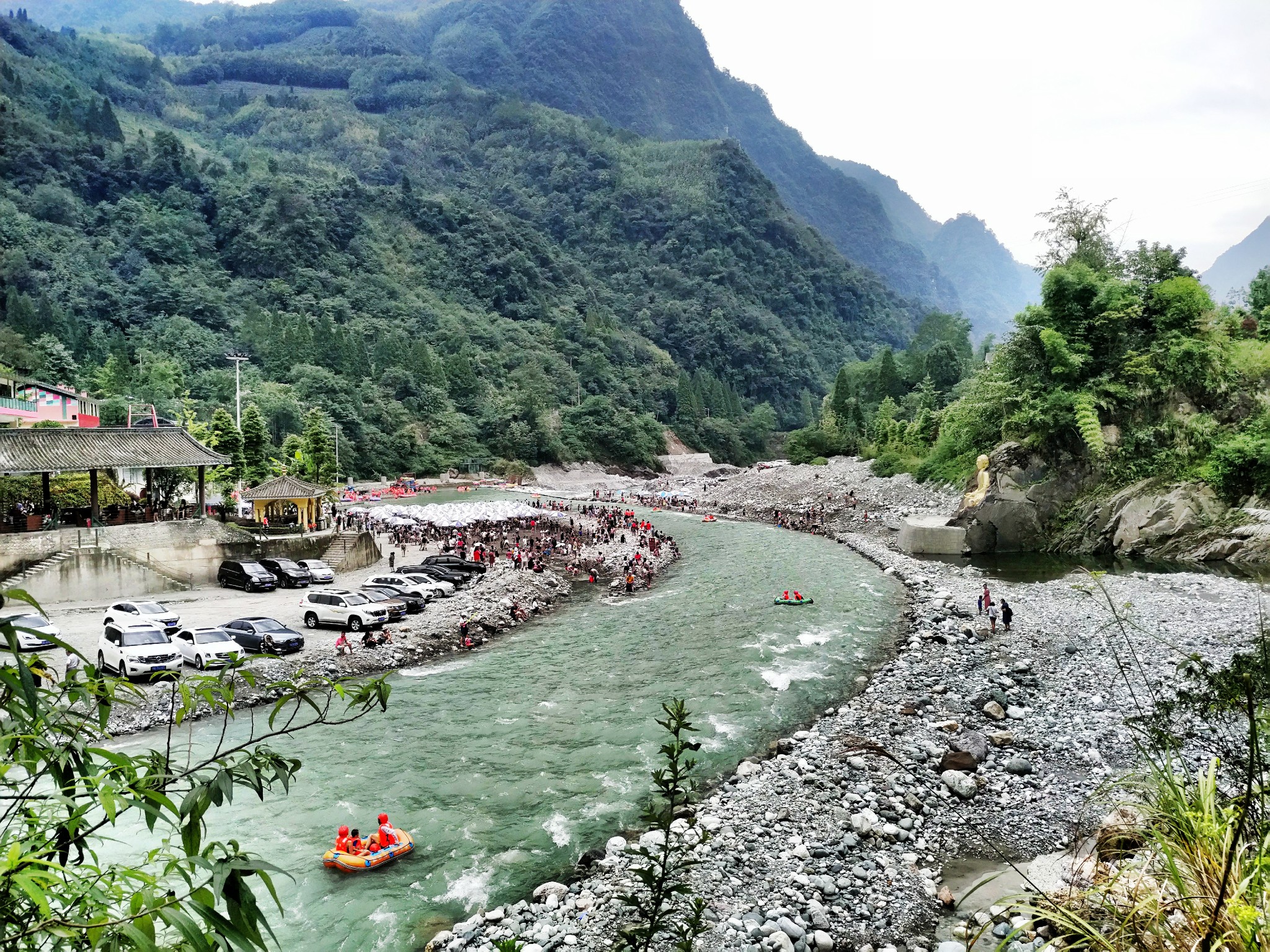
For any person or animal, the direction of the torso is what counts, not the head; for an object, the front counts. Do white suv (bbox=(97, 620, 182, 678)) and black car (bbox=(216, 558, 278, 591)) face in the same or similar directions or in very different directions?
same or similar directions

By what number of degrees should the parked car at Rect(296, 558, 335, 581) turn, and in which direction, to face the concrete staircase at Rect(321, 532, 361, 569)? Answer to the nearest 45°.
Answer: approximately 135° to its left

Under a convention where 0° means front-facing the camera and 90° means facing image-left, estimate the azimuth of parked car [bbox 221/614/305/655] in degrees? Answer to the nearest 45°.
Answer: approximately 315°

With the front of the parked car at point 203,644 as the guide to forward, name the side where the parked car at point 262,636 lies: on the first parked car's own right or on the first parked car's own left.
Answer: on the first parked car's own left

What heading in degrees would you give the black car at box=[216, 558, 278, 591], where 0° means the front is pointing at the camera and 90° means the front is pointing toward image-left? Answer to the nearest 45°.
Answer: approximately 315°

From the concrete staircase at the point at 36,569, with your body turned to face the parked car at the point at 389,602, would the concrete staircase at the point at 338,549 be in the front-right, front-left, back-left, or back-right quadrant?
front-left

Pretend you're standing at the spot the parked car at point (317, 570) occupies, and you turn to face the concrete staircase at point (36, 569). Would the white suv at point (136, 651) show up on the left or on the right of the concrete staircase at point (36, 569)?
left

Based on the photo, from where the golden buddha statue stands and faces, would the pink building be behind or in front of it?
in front

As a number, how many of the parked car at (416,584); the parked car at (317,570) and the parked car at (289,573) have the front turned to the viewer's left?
0

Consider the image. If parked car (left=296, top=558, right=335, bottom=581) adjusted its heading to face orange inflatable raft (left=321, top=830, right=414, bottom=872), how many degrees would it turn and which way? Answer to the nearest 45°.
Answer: approximately 45° to its right

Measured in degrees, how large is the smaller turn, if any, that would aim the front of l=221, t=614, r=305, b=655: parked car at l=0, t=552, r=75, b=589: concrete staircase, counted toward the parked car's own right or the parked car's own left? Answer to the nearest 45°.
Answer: approximately 180°

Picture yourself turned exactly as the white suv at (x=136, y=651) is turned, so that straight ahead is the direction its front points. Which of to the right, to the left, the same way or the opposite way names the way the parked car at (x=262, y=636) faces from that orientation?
the same way

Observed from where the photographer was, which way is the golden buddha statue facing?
facing to the left of the viewer

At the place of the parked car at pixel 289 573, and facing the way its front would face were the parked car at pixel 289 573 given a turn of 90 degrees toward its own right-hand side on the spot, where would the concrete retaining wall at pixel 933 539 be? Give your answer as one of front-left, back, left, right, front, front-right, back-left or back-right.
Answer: back-left
